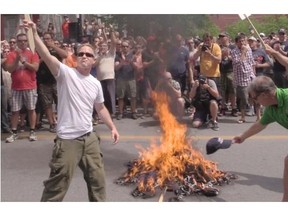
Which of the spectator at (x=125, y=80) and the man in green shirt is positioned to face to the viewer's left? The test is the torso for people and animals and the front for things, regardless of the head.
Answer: the man in green shirt

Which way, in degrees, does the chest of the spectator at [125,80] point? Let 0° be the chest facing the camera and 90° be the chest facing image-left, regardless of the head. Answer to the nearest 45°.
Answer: approximately 0°

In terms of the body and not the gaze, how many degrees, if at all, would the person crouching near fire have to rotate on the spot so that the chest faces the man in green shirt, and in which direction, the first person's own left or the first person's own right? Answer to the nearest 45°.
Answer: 0° — they already face them

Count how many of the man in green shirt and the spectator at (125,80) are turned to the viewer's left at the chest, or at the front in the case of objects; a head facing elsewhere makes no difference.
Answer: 1

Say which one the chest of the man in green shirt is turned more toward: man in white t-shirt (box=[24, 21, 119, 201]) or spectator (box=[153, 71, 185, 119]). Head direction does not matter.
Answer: the man in white t-shirt

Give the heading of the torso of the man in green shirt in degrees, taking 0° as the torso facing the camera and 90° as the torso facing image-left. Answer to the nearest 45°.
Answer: approximately 90°

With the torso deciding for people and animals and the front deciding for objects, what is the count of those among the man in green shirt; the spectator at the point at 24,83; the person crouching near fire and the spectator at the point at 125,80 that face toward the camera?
3

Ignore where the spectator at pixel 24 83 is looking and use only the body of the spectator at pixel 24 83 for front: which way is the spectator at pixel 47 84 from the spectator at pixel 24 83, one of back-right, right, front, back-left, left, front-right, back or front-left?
back-left

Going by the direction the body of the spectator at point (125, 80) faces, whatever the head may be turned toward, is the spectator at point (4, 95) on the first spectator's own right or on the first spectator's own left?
on the first spectator's own right
